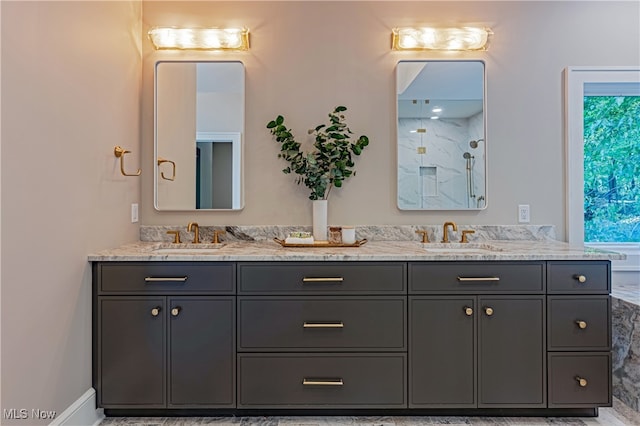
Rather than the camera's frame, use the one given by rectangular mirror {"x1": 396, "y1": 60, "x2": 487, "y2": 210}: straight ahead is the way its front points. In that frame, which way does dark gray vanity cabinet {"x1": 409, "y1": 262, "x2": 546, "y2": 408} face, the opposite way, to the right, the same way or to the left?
the same way

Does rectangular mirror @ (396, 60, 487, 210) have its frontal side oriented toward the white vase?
no

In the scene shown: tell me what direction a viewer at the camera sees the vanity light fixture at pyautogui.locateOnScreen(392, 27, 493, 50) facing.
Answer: facing the viewer

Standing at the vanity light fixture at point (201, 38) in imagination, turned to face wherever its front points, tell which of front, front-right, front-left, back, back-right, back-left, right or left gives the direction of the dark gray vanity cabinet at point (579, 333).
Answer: front-left

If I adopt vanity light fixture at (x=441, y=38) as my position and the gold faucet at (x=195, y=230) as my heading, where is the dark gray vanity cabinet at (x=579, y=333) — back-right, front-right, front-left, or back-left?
back-left

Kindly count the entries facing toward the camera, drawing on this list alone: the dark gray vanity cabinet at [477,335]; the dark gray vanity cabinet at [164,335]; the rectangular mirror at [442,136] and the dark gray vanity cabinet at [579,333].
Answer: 4

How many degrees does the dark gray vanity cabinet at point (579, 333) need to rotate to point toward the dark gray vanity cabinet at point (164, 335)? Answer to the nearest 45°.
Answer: approximately 45° to its right

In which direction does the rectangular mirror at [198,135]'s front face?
toward the camera

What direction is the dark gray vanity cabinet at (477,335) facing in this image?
toward the camera

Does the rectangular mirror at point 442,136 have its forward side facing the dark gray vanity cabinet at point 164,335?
no

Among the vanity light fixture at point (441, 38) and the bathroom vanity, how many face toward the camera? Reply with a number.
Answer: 2

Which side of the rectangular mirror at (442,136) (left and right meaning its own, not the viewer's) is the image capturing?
front
